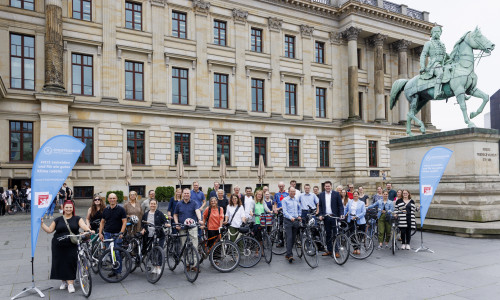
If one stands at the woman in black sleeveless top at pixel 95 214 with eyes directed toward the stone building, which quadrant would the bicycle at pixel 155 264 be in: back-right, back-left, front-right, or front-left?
back-right

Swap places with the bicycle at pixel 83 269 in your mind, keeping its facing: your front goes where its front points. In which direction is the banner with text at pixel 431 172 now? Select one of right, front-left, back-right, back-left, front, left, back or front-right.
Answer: front-left

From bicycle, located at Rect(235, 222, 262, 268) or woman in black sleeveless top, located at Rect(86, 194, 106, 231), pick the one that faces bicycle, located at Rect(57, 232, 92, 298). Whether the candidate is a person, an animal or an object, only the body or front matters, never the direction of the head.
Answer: the woman in black sleeveless top

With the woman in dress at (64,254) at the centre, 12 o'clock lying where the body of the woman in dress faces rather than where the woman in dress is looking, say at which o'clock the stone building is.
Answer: The stone building is roughly at 7 o'clock from the woman in dress.

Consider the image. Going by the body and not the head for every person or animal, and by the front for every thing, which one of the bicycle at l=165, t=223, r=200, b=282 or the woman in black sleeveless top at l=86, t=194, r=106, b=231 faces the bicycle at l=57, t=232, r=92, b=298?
the woman in black sleeveless top

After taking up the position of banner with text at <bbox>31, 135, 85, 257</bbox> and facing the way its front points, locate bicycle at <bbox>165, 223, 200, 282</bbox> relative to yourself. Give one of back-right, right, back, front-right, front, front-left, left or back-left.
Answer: left

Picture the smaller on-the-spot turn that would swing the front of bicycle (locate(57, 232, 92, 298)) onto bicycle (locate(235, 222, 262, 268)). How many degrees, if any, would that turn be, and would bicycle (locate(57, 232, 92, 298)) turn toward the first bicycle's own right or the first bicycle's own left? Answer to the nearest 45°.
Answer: approximately 45° to the first bicycle's own left

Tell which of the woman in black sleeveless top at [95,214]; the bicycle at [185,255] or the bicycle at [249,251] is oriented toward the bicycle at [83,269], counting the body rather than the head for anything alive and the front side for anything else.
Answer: the woman in black sleeveless top

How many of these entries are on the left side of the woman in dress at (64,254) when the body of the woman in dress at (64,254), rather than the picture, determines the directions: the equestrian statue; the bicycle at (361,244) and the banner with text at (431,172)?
3
